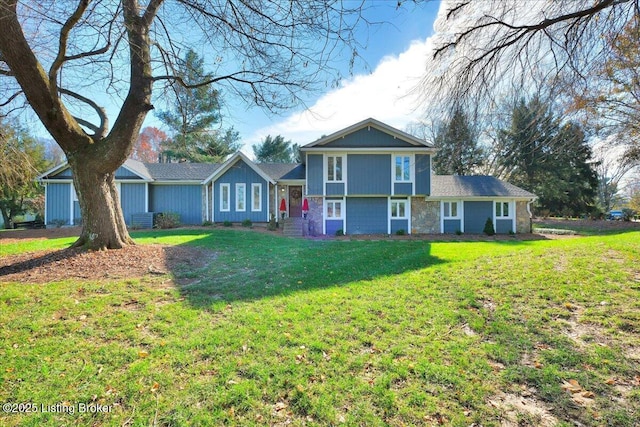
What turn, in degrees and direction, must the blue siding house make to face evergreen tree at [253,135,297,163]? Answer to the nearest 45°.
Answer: approximately 180°

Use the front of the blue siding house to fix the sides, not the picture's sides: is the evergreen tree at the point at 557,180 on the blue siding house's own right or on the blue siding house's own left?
on the blue siding house's own left

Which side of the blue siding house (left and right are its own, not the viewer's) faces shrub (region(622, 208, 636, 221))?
left

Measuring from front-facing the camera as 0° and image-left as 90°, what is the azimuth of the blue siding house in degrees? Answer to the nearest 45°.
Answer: approximately 0°

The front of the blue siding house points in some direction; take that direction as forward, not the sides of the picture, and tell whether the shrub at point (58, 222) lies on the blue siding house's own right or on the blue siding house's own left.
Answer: on the blue siding house's own right
